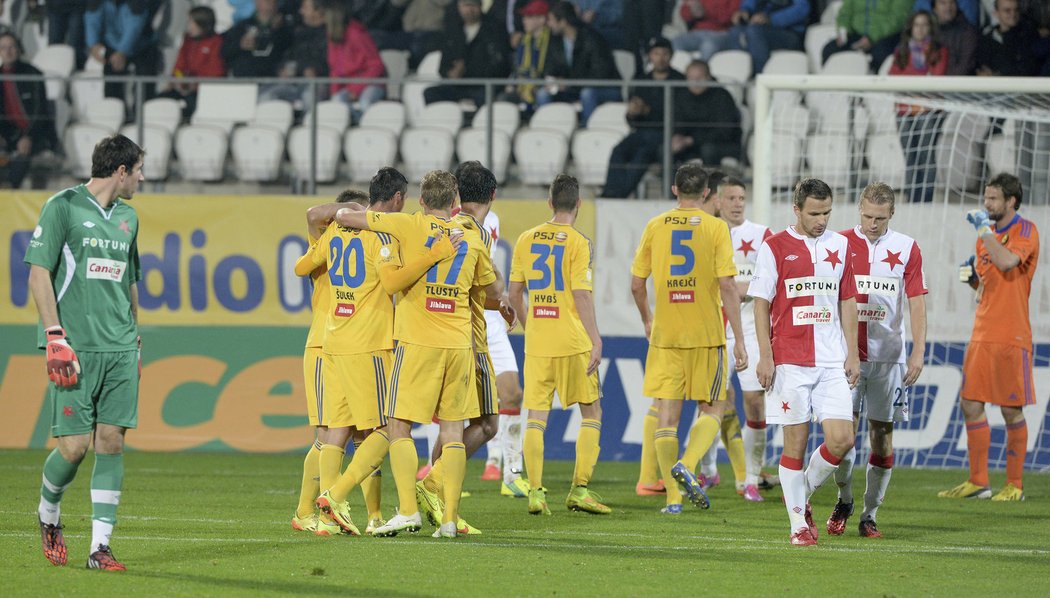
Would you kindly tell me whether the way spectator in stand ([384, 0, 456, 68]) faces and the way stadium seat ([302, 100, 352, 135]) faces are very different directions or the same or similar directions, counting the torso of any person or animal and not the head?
same or similar directions

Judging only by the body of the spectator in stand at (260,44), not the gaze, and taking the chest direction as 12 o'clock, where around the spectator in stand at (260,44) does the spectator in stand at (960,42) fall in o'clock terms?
the spectator in stand at (960,42) is roughly at 10 o'clock from the spectator in stand at (260,44).

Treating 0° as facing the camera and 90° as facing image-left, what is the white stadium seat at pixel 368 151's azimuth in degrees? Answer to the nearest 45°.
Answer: approximately 0°

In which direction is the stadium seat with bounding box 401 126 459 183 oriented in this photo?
toward the camera

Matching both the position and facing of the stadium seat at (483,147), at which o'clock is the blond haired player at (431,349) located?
The blond haired player is roughly at 12 o'clock from the stadium seat.

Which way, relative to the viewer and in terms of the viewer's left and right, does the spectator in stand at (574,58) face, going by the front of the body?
facing the viewer and to the left of the viewer

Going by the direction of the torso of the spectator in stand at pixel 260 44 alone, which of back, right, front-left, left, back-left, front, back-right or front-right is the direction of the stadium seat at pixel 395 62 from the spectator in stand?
left

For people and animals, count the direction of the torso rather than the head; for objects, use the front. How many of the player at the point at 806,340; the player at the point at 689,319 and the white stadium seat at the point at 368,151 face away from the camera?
1

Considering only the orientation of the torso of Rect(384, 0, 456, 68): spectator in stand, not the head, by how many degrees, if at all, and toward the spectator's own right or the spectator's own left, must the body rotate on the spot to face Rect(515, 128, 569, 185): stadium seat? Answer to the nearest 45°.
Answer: approximately 45° to the spectator's own left

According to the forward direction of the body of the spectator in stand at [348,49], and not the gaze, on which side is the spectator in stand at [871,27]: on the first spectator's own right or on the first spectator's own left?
on the first spectator's own left

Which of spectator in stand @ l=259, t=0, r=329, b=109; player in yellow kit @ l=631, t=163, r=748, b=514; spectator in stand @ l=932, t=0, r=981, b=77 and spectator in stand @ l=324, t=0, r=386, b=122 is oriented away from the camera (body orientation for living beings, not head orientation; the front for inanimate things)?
the player in yellow kit

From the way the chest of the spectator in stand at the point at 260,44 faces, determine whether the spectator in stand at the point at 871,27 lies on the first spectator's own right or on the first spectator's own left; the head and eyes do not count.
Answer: on the first spectator's own left

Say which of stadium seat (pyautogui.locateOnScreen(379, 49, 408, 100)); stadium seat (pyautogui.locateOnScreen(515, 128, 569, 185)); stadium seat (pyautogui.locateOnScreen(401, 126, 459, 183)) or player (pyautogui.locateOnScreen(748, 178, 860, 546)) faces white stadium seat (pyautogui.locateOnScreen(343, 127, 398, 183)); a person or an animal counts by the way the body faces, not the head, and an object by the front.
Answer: stadium seat (pyautogui.locateOnScreen(379, 49, 408, 100))

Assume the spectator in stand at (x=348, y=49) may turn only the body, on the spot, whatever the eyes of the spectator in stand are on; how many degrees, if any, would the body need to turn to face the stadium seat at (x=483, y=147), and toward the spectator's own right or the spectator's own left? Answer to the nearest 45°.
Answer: approximately 90° to the spectator's own left

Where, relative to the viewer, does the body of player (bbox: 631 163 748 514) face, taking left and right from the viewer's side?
facing away from the viewer

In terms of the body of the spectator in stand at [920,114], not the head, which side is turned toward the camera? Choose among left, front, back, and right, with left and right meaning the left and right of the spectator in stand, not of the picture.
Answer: front

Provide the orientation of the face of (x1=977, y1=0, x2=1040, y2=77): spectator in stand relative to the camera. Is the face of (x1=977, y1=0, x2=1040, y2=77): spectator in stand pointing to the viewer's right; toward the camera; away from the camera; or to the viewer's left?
toward the camera

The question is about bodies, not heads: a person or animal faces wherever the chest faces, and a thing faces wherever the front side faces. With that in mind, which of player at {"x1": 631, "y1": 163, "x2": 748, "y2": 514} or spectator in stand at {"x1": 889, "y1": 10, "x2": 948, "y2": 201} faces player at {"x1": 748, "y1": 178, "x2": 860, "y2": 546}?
the spectator in stand

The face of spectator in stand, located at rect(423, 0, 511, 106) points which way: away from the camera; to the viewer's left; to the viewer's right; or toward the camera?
toward the camera
